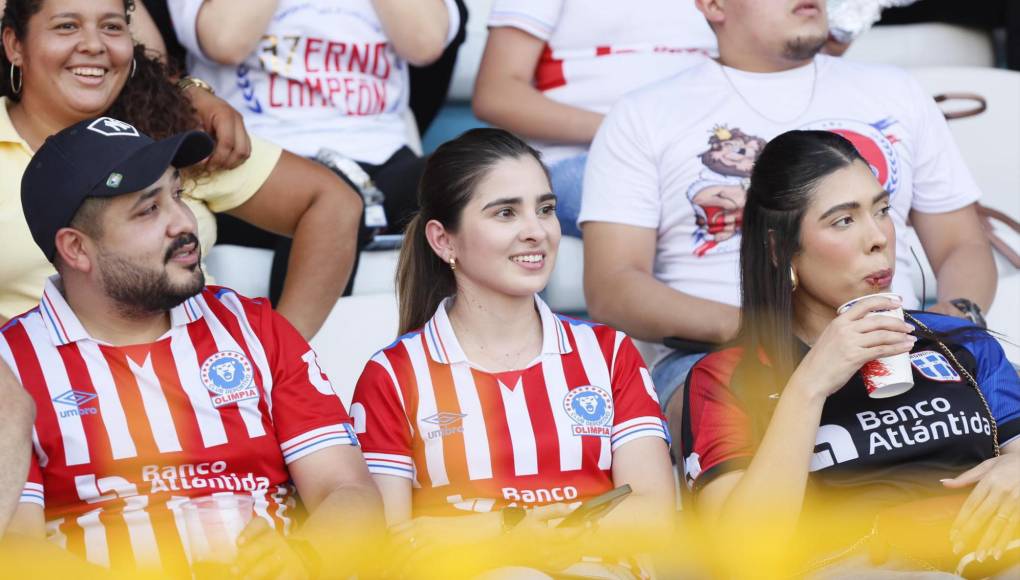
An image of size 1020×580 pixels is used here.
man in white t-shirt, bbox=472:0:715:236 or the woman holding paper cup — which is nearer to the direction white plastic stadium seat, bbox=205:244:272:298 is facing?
the woman holding paper cup

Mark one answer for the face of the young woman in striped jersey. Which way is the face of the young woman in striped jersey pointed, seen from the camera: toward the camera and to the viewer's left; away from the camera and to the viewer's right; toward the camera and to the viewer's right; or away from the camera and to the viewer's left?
toward the camera and to the viewer's right

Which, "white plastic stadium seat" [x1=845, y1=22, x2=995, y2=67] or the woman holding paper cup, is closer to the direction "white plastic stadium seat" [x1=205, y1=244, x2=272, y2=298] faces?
the woman holding paper cup

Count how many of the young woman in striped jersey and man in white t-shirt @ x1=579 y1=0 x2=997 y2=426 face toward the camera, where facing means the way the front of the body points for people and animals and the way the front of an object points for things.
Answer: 2

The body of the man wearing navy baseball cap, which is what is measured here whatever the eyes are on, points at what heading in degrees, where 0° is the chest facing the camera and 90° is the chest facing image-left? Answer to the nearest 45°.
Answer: approximately 0°

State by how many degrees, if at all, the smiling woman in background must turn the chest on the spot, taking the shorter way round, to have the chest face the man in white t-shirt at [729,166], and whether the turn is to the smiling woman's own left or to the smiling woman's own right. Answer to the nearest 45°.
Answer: approximately 90° to the smiling woman's own left

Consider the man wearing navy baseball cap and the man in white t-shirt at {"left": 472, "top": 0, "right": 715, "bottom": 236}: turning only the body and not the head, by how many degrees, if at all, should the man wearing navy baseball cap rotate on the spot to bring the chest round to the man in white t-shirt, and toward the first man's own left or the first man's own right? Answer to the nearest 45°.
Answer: approximately 135° to the first man's own left
